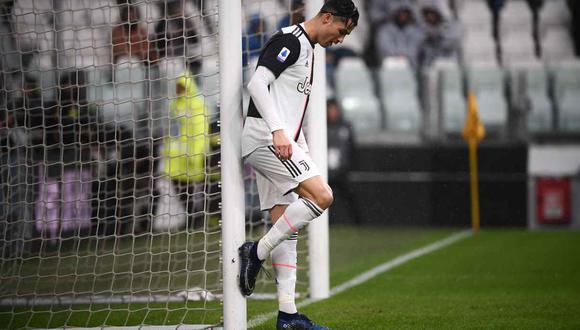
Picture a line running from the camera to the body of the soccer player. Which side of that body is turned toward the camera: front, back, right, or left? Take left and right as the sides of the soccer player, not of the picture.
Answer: right

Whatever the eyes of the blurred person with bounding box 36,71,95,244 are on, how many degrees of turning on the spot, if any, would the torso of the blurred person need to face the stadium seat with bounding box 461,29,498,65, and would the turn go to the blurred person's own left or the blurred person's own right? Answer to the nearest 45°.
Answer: approximately 135° to the blurred person's own left

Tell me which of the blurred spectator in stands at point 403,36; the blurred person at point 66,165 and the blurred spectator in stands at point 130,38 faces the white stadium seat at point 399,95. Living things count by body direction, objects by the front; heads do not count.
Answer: the blurred spectator in stands at point 403,36

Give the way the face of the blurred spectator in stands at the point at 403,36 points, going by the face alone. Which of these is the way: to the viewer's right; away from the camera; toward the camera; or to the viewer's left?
toward the camera

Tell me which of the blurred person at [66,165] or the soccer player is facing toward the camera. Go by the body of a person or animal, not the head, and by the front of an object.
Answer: the blurred person

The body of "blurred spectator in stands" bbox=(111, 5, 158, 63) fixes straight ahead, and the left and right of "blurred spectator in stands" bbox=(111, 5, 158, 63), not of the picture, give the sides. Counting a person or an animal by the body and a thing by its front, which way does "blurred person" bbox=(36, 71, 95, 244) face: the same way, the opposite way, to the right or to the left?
the same way

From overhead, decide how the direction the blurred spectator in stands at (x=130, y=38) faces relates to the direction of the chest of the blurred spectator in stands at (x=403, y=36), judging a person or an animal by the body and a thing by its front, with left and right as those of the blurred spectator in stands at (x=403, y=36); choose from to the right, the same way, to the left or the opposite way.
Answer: the same way

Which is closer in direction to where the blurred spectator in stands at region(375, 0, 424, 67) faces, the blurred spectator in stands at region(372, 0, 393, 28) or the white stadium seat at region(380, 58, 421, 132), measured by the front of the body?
the white stadium seat

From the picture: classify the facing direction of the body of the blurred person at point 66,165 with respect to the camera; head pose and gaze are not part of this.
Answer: toward the camera

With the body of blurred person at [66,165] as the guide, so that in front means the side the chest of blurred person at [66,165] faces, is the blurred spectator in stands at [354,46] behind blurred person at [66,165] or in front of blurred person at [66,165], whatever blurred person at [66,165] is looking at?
behind

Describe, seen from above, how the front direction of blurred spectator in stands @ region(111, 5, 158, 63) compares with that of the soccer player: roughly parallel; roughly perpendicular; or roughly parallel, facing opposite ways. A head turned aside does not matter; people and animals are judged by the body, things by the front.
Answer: roughly perpendicular

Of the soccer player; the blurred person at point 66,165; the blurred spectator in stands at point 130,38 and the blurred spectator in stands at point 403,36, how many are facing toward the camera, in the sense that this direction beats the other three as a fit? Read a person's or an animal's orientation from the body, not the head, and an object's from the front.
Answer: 3
